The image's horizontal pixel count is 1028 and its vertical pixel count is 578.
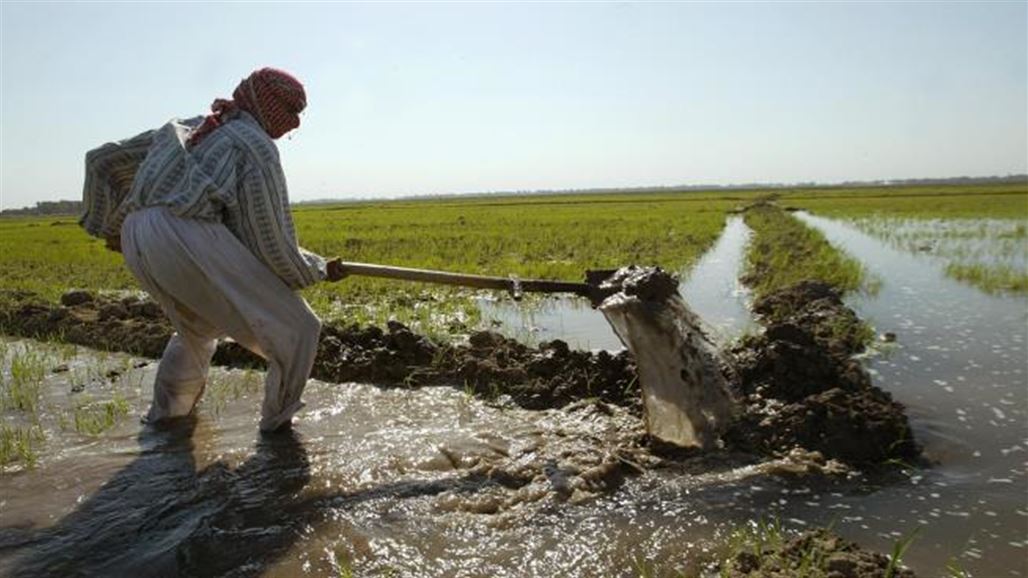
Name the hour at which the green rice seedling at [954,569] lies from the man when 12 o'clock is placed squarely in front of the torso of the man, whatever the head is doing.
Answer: The green rice seedling is roughly at 3 o'clock from the man.

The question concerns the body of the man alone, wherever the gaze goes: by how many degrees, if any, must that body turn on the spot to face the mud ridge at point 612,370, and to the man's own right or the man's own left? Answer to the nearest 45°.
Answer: approximately 45° to the man's own right

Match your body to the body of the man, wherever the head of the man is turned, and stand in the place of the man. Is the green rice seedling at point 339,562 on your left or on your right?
on your right

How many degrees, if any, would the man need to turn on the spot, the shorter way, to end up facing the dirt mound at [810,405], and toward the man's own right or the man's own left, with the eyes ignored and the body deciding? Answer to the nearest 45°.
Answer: approximately 45° to the man's own right

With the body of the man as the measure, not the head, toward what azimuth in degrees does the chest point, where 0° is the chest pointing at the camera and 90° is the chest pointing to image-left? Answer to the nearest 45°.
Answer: approximately 225°

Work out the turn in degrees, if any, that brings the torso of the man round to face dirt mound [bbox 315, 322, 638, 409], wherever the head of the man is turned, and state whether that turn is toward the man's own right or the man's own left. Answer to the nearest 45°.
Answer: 0° — they already face it

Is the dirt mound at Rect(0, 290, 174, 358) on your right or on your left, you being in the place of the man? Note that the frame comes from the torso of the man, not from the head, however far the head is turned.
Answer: on your left

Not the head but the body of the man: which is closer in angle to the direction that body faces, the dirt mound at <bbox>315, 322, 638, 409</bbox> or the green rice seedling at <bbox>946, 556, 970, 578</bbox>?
the dirt mound
